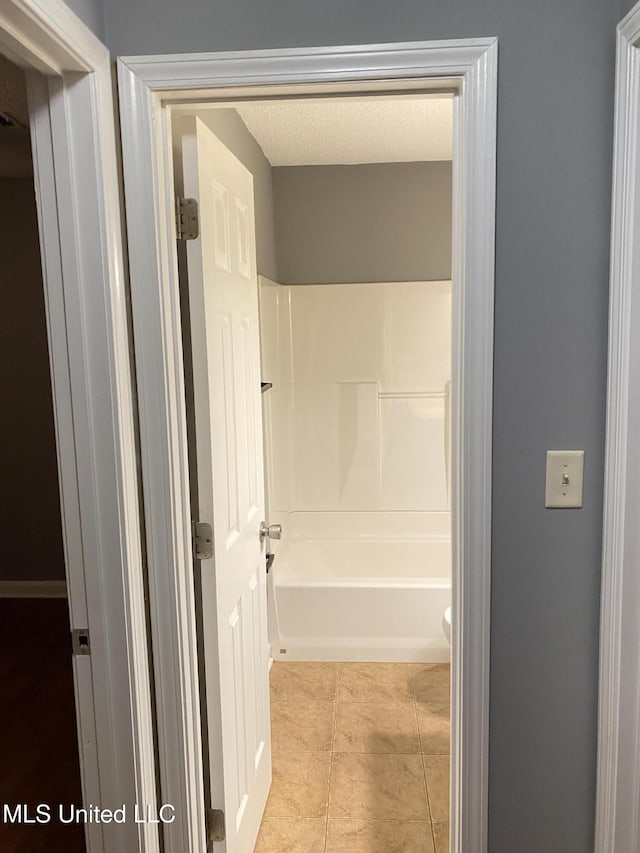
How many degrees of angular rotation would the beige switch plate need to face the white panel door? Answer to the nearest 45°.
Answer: approximately 90° to its right

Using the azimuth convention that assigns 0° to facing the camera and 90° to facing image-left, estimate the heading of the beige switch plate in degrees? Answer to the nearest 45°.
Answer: approximately 0°

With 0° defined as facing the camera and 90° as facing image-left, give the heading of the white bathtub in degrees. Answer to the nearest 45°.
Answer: approximately 0°

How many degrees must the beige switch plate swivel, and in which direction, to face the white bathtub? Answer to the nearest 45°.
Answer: approximately 135° to its right

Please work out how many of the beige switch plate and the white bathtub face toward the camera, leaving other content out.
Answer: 2

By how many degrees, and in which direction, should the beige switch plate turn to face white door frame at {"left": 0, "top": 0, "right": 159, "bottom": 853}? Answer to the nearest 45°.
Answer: approximately 45° to its right

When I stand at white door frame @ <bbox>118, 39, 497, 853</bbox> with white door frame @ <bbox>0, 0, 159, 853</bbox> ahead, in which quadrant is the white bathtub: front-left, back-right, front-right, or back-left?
back-right
